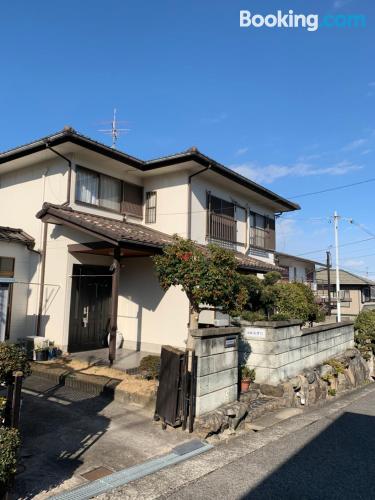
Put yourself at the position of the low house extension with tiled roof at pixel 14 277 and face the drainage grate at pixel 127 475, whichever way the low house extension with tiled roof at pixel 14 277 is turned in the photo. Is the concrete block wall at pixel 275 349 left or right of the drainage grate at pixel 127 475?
left

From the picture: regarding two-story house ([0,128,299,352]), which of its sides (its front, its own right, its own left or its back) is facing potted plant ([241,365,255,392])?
front

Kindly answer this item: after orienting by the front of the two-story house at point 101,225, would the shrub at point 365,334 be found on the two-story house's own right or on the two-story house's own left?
on the two-story house's own left

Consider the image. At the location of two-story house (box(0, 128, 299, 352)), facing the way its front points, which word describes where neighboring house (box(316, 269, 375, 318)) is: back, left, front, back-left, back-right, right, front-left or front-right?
left

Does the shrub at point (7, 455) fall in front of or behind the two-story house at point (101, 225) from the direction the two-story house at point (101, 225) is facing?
in front

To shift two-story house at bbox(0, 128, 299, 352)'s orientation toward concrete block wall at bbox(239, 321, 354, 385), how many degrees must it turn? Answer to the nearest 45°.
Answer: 0° — it already faces it

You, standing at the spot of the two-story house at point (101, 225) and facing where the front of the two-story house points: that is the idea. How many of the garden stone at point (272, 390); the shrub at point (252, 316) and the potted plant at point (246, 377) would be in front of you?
3

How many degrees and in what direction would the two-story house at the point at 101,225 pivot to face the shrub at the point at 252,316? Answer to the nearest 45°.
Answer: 0° — it already faces it

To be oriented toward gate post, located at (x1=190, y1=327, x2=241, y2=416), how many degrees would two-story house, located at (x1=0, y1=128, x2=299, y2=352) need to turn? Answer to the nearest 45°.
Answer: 0° — it already faces it

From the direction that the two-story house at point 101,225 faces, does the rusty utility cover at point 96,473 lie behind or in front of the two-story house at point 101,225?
in front
